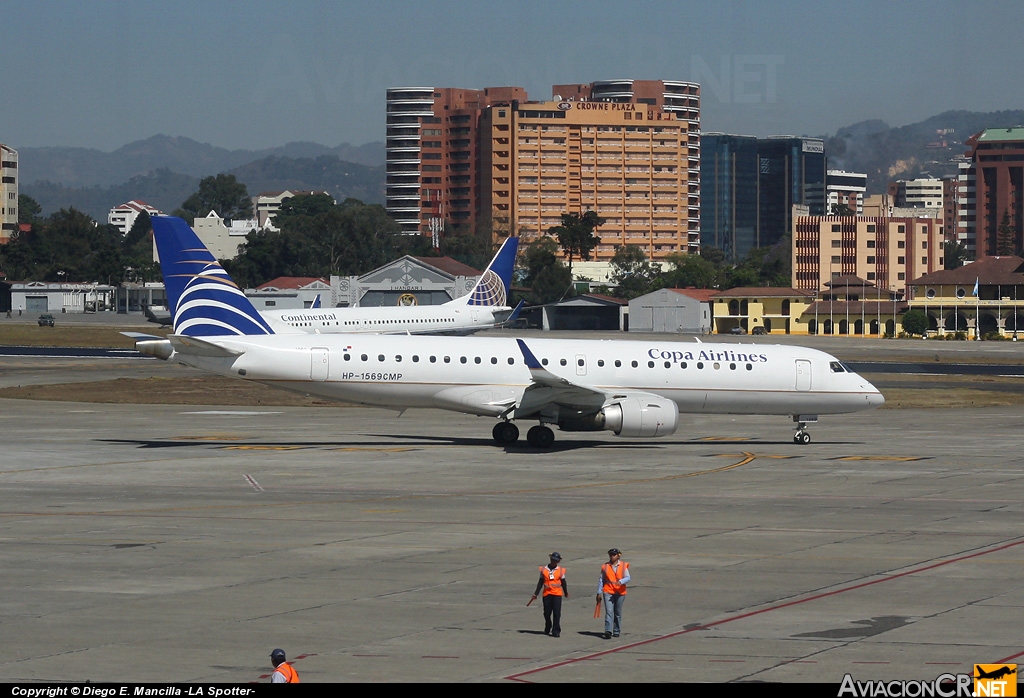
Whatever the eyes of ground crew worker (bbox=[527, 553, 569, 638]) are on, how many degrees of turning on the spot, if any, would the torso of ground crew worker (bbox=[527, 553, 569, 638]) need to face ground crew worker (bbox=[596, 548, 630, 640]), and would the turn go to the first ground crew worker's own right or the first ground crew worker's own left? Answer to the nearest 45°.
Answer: approximately 90° to the first ground crew worker's own left

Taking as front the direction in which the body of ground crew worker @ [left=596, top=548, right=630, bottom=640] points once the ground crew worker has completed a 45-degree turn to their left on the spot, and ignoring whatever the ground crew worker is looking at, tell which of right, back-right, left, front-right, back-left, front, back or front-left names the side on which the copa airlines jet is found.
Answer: back-left

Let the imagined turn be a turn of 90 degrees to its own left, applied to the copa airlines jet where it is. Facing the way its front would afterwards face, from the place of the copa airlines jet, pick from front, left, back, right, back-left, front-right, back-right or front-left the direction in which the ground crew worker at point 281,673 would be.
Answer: back

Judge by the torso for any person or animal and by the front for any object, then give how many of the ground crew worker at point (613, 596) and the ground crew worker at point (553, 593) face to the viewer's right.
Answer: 0

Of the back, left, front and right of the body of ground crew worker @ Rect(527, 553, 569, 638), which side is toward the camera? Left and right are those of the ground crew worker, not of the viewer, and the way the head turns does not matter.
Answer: front

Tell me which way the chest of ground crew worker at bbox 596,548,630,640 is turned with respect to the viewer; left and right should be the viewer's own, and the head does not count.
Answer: facing the viewer

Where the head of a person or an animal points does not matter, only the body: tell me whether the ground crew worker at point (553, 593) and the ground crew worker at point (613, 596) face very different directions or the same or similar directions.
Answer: same or similar directions

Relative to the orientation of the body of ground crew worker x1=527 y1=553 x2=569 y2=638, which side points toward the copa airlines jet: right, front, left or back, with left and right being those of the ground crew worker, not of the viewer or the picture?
back

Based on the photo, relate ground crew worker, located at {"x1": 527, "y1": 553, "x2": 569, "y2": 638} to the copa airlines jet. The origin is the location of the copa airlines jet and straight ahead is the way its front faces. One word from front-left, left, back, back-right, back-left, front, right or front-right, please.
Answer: right

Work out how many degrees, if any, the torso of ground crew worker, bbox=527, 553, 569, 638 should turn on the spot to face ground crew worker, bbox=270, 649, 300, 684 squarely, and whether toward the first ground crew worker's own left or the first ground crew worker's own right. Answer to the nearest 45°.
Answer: approximately 45° to the first ground crew worker's own right

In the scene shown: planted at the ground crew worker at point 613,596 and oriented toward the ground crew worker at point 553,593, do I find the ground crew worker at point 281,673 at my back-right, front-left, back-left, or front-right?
front-left

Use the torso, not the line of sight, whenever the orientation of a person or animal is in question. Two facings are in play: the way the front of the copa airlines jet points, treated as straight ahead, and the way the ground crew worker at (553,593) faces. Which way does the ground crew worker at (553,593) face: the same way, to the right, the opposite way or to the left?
to the right

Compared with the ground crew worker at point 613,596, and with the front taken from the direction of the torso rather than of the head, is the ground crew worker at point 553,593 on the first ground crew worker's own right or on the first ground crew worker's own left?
on the first ground crew worker's own right

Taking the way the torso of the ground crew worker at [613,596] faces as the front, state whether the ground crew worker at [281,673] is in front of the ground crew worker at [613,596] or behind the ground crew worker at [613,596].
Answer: in front

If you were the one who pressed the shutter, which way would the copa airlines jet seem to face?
facing to the right of the viewer
